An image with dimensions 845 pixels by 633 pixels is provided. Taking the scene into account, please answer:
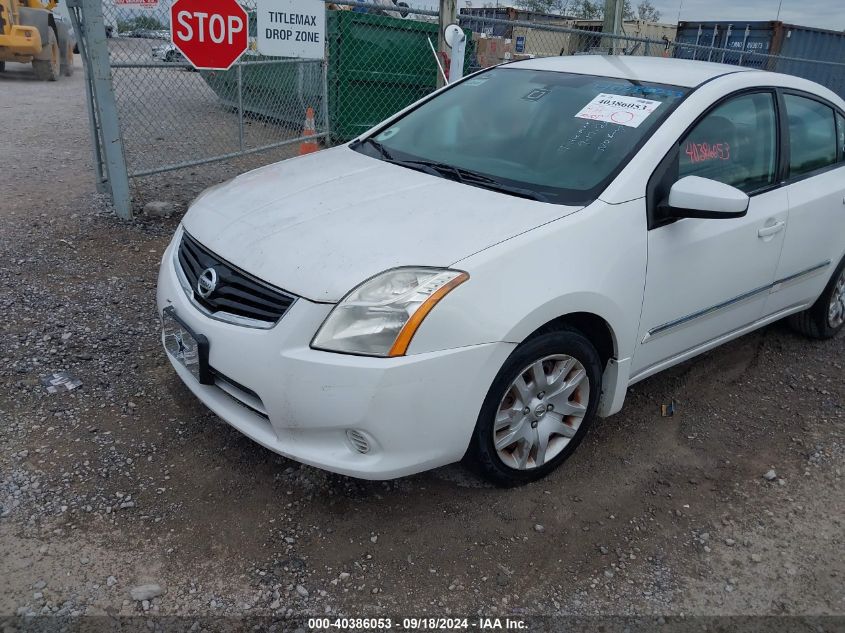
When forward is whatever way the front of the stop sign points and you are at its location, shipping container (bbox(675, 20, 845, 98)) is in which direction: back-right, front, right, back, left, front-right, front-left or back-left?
back-left

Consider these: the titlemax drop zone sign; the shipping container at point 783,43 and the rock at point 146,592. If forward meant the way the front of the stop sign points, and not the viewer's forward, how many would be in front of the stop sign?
1

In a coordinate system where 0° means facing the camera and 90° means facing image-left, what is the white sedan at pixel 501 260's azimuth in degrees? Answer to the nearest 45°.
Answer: approximately 45°

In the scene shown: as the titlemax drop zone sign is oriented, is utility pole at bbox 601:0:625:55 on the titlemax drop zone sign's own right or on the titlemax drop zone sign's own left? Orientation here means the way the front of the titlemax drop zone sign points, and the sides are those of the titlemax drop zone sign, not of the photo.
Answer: on the titlemax drop zone sign's own left

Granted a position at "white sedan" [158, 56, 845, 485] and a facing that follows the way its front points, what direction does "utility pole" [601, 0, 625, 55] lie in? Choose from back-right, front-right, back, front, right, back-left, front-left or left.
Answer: back-right

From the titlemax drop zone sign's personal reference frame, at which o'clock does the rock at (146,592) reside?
The rock is roughly at 12 o'clock from the titlemax drop zone sign.

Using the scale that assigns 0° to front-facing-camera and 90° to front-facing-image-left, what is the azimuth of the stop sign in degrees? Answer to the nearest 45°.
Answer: approximately 0°

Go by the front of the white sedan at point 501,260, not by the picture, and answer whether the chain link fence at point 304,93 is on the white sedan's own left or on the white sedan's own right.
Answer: on the white sedan's own right

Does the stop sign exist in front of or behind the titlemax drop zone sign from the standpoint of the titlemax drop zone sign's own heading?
in front

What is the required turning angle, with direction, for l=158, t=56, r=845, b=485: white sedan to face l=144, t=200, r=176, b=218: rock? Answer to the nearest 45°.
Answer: approximately 90° to its right

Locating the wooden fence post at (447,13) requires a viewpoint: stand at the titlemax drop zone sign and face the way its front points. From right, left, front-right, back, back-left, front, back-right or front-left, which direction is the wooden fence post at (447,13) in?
left

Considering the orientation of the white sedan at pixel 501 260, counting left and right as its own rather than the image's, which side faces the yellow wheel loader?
right

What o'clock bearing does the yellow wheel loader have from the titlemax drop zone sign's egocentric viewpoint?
The yellow wheel loader is roughly at 5 o'clock from the titlemax drop zone sign.

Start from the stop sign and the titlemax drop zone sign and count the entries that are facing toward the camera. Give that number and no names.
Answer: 2

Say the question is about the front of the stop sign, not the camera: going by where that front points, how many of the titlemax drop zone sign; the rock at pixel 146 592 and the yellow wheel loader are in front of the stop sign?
1

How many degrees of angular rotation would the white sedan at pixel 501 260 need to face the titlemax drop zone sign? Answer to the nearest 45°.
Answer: approximately 90° to its right
